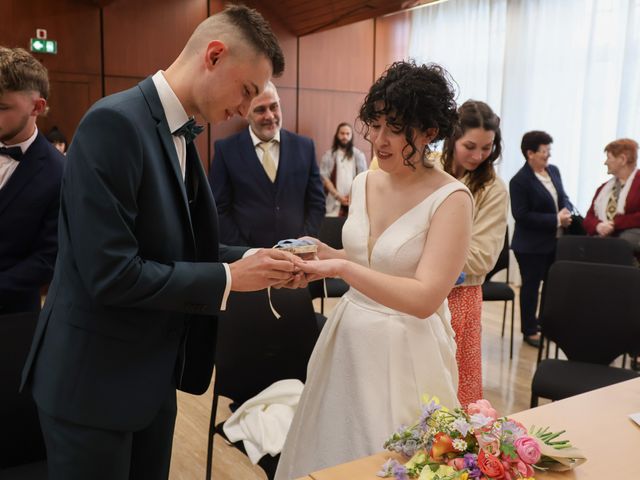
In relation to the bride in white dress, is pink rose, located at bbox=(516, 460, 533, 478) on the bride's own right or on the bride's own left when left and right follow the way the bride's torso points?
on the bride's own left

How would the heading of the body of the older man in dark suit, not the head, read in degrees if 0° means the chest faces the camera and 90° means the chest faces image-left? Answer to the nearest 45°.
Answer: approximately 0°

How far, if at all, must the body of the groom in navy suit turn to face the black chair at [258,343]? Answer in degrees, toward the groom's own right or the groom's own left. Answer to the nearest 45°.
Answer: approximately 45° to the groom's own left

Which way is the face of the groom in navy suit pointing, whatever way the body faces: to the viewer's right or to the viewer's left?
to the viewer's right

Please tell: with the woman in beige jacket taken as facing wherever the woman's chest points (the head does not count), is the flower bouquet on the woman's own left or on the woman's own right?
on the woman's own left

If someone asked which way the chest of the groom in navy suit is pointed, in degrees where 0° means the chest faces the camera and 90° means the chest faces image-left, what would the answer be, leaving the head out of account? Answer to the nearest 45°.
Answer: approximately 270°

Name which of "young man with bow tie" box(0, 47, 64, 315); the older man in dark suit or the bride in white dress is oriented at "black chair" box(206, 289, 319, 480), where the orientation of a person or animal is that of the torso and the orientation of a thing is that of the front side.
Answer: the older man in dark suit
